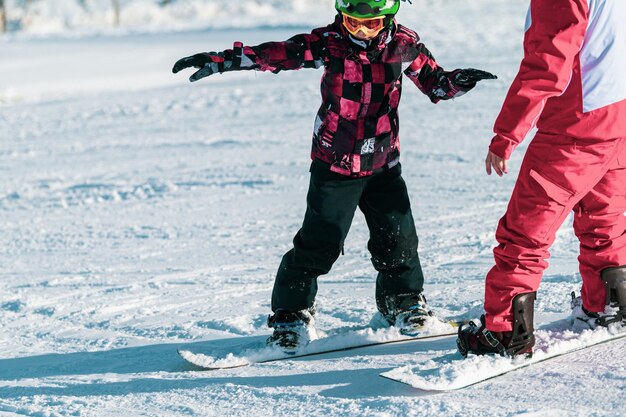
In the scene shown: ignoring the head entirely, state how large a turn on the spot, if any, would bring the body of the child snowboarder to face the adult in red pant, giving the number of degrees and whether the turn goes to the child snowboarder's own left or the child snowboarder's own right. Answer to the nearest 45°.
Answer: approximately 45° to the child snowboarder's own left

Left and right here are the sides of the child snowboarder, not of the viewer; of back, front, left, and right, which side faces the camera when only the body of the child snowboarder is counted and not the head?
front

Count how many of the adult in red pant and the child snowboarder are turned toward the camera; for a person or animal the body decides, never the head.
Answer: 1

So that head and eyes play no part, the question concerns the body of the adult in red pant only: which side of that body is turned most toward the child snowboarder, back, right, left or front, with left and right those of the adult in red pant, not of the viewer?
front

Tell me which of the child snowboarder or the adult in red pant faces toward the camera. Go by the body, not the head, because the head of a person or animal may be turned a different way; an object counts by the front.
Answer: the child snowboarder

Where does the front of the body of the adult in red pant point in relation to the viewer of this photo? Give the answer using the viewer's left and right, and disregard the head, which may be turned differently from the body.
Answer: facing away from the viewer and to the left of the viewer
